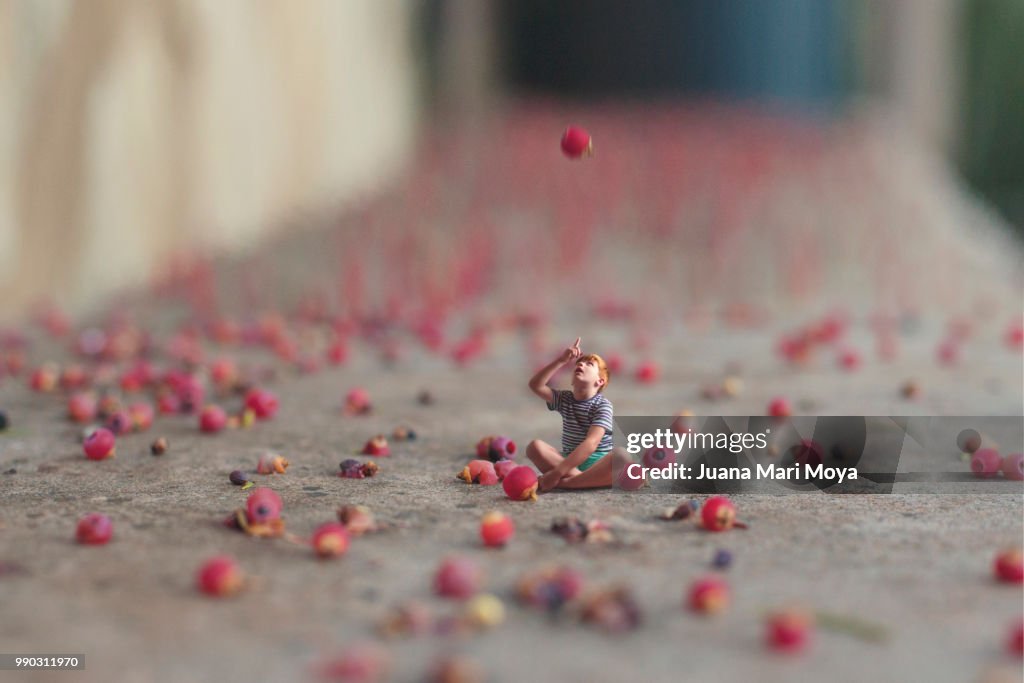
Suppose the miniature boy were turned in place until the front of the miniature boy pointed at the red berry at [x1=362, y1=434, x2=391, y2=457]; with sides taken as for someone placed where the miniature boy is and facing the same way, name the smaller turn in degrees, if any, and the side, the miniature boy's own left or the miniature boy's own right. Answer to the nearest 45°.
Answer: approximately 90° to the miniature boy's own right

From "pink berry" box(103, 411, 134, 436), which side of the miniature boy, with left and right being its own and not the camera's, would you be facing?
right

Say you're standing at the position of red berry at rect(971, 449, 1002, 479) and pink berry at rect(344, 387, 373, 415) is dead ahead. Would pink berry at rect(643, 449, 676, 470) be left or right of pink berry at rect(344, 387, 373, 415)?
left

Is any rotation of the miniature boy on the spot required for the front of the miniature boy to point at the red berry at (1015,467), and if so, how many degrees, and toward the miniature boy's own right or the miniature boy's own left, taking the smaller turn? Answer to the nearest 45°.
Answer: approximately 135° to the miniature boy's own left

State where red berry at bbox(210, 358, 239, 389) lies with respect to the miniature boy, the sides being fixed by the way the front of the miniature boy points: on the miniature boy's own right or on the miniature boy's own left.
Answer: on the miniature boy's own right

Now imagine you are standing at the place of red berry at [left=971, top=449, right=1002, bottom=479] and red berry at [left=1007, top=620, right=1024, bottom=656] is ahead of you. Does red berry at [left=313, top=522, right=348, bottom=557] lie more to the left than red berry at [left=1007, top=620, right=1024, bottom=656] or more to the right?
right

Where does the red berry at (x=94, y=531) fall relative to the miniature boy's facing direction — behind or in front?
in front

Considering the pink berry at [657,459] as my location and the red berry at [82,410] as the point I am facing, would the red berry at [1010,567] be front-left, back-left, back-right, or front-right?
back-left
